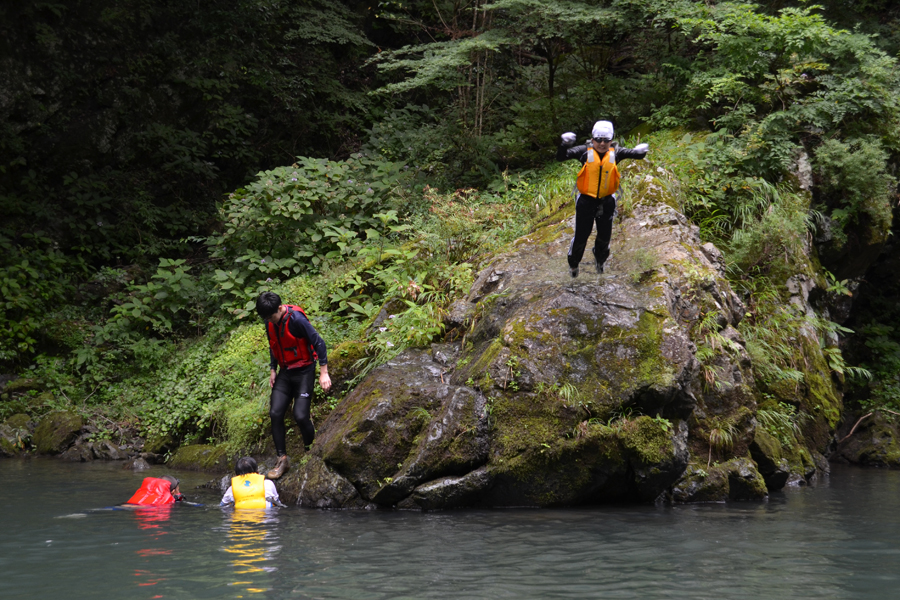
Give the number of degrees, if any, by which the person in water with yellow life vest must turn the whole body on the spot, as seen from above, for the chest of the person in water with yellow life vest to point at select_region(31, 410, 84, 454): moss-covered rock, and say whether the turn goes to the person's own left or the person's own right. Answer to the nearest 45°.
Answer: approximately 45° to the person's own left

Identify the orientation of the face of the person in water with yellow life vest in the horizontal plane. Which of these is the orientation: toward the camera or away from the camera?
away from the camera

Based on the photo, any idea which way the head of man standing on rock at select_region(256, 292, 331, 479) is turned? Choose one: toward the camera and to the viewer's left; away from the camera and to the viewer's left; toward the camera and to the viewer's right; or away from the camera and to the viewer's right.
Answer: toward the camera and to the viewer's left

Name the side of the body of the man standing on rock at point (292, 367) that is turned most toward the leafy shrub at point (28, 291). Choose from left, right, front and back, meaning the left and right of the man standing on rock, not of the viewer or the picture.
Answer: right

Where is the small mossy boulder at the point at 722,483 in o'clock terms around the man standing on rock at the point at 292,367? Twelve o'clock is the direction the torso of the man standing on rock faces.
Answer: The small mossy boulder is roughly at 8 o'clock from the man standing on rock.

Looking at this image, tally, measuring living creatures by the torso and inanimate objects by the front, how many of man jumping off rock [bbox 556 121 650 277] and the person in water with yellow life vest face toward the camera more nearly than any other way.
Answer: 1

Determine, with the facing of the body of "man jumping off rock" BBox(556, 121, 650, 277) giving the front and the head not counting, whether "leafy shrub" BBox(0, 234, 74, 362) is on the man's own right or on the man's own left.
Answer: on the man's own right

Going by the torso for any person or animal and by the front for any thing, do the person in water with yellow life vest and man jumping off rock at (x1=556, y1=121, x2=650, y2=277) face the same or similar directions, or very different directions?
very different directions

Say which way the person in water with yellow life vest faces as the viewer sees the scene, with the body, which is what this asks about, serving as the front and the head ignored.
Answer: away from the camera
